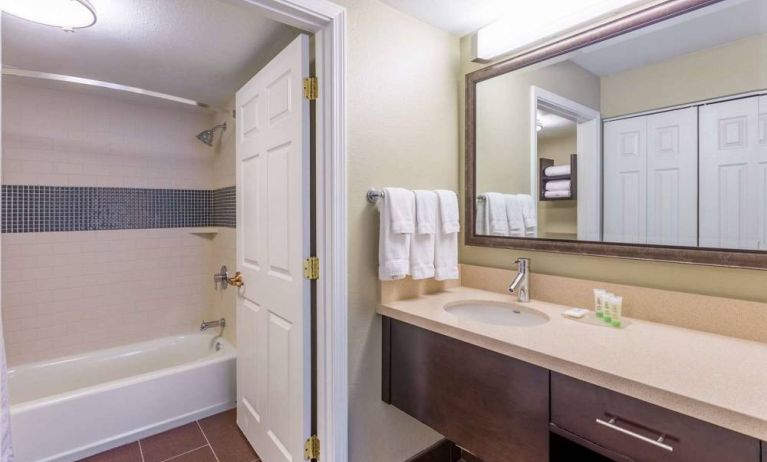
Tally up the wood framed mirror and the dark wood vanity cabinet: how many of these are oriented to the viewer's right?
0

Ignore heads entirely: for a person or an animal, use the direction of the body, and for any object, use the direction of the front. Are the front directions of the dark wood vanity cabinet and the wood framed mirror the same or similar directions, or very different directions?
same or similar directions

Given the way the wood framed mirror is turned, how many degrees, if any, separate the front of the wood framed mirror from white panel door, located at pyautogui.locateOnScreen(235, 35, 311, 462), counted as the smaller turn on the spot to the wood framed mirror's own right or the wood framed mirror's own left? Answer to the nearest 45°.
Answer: approximately 45° to the wood framed mirror's own right

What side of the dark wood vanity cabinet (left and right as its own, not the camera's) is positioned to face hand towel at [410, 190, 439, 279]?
right

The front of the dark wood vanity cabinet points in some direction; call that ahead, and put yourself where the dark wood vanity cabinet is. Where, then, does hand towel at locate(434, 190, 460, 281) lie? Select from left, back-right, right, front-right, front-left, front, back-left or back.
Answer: right

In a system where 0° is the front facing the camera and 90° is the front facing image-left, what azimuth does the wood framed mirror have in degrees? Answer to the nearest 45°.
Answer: approximately 45°

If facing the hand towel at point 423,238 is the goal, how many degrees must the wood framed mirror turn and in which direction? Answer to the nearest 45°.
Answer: approximately 45° to its right

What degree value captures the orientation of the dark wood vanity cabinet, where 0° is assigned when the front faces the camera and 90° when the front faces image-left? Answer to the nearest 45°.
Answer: approximately 45°

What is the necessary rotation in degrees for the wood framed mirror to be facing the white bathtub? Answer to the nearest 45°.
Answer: approximately 45° to its right
